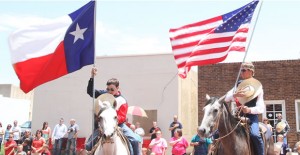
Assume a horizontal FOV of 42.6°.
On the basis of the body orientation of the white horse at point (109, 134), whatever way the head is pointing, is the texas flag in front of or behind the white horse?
behind

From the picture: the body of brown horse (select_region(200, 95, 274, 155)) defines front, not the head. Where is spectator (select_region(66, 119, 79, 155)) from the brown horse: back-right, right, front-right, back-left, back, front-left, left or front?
right

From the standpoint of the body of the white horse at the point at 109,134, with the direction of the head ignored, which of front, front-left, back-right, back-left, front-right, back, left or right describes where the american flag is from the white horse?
back-left

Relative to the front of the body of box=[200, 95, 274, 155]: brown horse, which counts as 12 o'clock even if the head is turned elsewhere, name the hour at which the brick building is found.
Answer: The brick building is roughly at 5 o'clock from the brown horse.

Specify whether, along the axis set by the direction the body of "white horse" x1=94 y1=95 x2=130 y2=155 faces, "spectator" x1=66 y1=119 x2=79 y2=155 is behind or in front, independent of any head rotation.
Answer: behind

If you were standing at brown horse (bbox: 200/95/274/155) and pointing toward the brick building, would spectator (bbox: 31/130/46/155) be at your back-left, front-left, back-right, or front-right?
front-left

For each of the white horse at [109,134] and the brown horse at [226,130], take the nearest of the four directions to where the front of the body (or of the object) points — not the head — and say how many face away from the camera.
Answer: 0

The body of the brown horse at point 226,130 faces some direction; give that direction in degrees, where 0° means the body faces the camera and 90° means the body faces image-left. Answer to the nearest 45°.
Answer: approximately 45°

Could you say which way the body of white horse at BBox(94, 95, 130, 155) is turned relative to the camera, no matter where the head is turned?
toward the camera

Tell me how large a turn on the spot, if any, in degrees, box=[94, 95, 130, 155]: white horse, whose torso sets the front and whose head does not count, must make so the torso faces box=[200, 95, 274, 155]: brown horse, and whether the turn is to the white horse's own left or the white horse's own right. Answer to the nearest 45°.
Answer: approximately 90° to the white horse's own left

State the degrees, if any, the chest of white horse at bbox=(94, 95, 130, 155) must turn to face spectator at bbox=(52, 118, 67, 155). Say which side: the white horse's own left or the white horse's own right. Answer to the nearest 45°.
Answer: approximately 180°

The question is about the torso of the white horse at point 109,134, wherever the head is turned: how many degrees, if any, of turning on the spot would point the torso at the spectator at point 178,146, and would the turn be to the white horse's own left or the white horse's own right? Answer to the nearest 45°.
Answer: approximately 180°

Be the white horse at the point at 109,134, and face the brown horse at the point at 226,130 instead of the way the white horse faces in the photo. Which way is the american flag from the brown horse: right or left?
left
